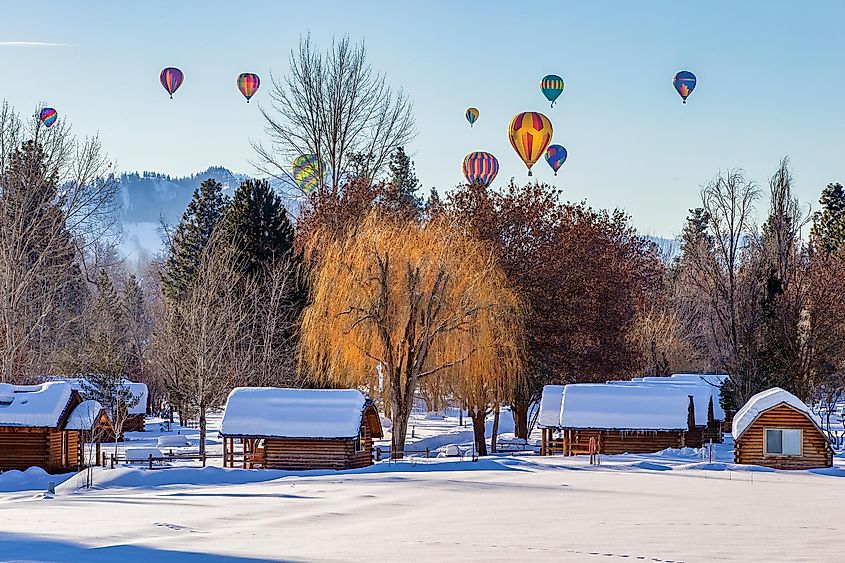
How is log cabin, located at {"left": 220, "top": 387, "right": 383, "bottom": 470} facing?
to the viewer's left

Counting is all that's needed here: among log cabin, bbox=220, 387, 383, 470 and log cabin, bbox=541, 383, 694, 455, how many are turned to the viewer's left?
2

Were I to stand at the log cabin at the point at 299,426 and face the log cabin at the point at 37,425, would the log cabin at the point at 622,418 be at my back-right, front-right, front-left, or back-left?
back-right

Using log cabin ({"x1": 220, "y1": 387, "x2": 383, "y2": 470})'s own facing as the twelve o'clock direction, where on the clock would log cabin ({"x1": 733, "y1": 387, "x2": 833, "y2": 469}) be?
log cabin ({"x1": 733, "y1": 387, "x2": 833, "y2": 469}) is roughly at 6 o'clock from log cabin ({"x1": 220, "y1": 387, "x2": 383, "y2": 470}).

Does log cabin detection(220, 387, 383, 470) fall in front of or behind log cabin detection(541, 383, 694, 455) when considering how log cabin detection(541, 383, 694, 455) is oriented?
in front

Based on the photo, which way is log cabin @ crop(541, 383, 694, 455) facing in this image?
to the viewer's left
